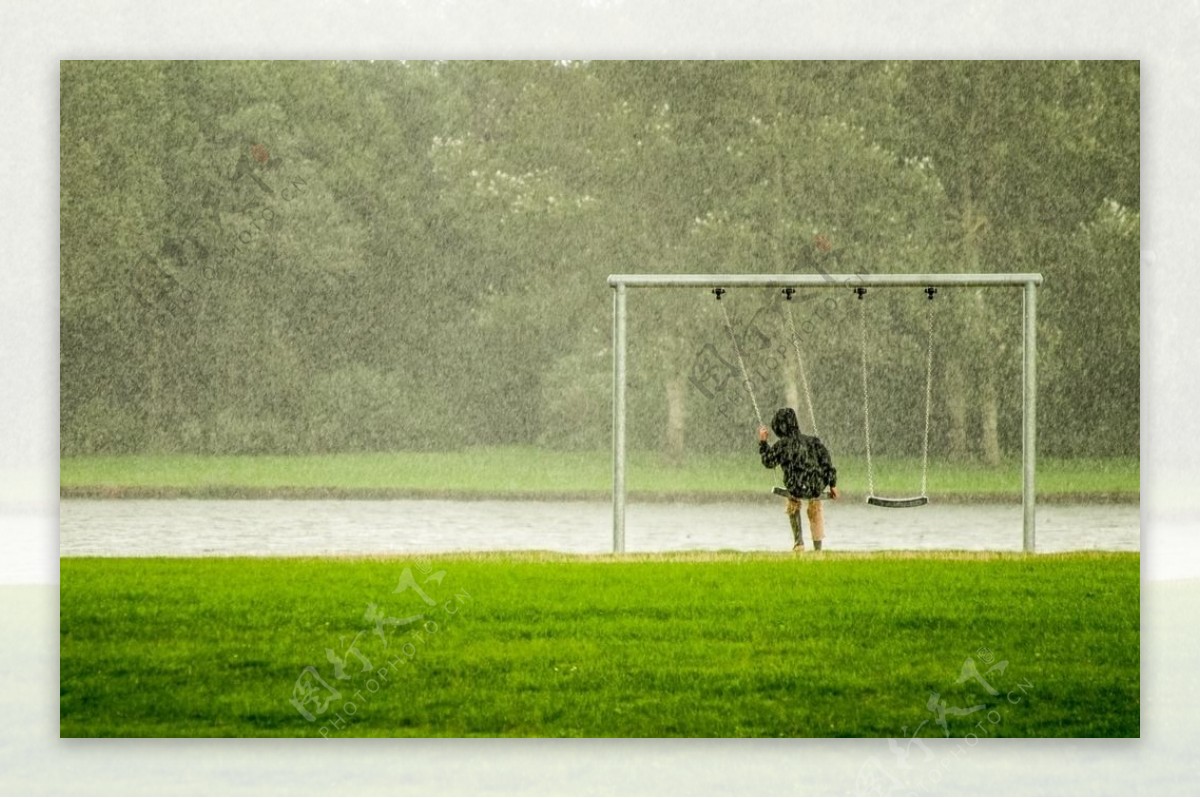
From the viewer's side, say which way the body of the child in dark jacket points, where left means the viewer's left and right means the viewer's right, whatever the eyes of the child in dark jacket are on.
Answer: facing away from the viewer and to the left of the viewer
